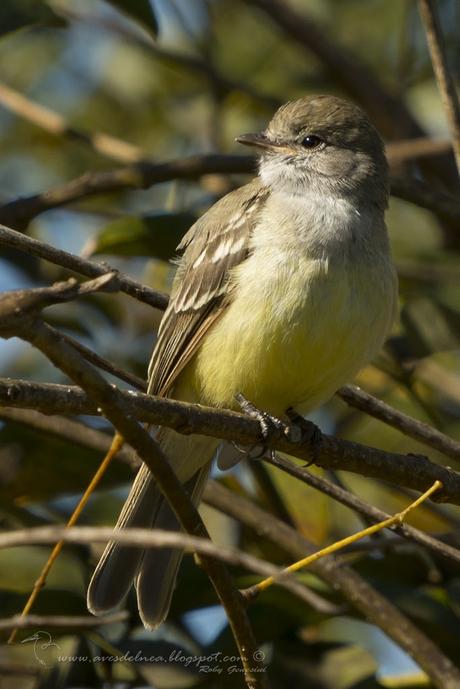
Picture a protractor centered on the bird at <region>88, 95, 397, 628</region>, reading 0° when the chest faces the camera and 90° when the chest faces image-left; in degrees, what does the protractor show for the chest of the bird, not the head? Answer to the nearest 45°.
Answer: approximately 315°
